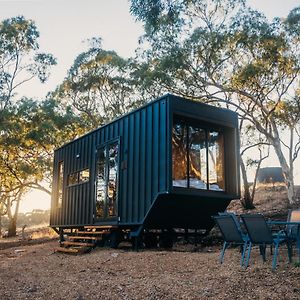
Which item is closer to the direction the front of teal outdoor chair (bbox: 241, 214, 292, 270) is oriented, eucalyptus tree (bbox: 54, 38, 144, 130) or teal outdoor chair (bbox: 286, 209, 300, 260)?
the teal outdoor chair

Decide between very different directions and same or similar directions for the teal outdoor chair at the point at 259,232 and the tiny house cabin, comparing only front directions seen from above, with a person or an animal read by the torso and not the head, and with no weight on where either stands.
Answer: very different directions

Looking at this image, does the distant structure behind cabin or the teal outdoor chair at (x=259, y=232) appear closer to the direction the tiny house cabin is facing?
the teal outdoor chair

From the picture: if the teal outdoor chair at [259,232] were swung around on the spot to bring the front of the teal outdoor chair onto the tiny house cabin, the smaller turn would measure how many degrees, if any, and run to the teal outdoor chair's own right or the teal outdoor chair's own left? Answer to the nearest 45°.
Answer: approximately 90° to the teal outdoor chair's own left

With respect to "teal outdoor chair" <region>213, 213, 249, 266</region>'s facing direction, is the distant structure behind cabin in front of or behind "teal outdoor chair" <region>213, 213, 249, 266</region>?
in front

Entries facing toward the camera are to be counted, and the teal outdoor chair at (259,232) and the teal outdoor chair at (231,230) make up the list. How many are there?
0

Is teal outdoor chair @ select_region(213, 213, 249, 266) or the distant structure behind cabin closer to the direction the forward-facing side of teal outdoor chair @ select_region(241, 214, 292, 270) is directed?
the distant structure behind cabin

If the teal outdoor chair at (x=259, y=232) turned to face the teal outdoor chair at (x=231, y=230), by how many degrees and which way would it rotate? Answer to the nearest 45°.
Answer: approximately 90° to its left

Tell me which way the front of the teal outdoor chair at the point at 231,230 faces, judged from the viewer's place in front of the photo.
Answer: facing away from the viewer and to the right of the viewer

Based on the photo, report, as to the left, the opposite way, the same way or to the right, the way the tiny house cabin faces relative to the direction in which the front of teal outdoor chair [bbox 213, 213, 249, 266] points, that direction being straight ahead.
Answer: the opposite way

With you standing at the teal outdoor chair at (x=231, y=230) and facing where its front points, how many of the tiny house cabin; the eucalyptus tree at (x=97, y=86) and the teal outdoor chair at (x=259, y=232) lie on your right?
1

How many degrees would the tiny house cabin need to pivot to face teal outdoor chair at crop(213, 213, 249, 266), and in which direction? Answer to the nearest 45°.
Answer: approximately 45° to its left

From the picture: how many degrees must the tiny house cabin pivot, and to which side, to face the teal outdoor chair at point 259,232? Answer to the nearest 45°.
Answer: approximately 45° to its left

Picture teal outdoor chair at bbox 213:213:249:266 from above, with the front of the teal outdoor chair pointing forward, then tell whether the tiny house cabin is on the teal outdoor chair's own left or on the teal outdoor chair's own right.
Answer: on the teal outdoor chair's own left

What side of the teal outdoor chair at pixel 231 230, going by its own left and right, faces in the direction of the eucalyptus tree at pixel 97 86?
left
